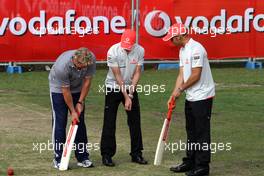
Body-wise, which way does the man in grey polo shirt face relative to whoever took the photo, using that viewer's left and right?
facing the viewer and to the right of the viewer

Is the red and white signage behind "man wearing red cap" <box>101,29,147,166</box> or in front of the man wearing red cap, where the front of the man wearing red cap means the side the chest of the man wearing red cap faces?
behind

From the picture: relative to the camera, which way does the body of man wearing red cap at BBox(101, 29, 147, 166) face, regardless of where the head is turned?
toward the camera

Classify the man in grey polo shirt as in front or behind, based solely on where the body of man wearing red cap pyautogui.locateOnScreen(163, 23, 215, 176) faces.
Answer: in front

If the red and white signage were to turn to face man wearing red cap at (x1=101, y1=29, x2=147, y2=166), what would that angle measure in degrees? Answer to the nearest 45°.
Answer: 0° — it already faces them

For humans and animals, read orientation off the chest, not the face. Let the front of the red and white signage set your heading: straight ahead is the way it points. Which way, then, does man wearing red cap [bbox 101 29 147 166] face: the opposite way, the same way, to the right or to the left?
the same way

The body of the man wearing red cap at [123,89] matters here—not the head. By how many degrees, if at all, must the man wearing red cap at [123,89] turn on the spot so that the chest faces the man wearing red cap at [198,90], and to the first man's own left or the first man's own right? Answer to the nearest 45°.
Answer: approximately 45° to the first man's own left

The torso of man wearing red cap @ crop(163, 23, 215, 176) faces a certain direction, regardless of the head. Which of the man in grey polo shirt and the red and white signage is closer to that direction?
the man in grey polo shirt

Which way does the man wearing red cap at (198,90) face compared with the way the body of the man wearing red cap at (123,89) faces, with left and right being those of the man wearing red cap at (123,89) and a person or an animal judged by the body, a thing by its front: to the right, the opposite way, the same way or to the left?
to the right

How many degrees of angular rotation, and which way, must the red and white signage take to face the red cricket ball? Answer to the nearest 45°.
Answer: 0° — it already faces it

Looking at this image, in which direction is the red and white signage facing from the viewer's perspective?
toward the camera

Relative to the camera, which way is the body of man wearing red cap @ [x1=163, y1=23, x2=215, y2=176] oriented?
to the viewer's left
